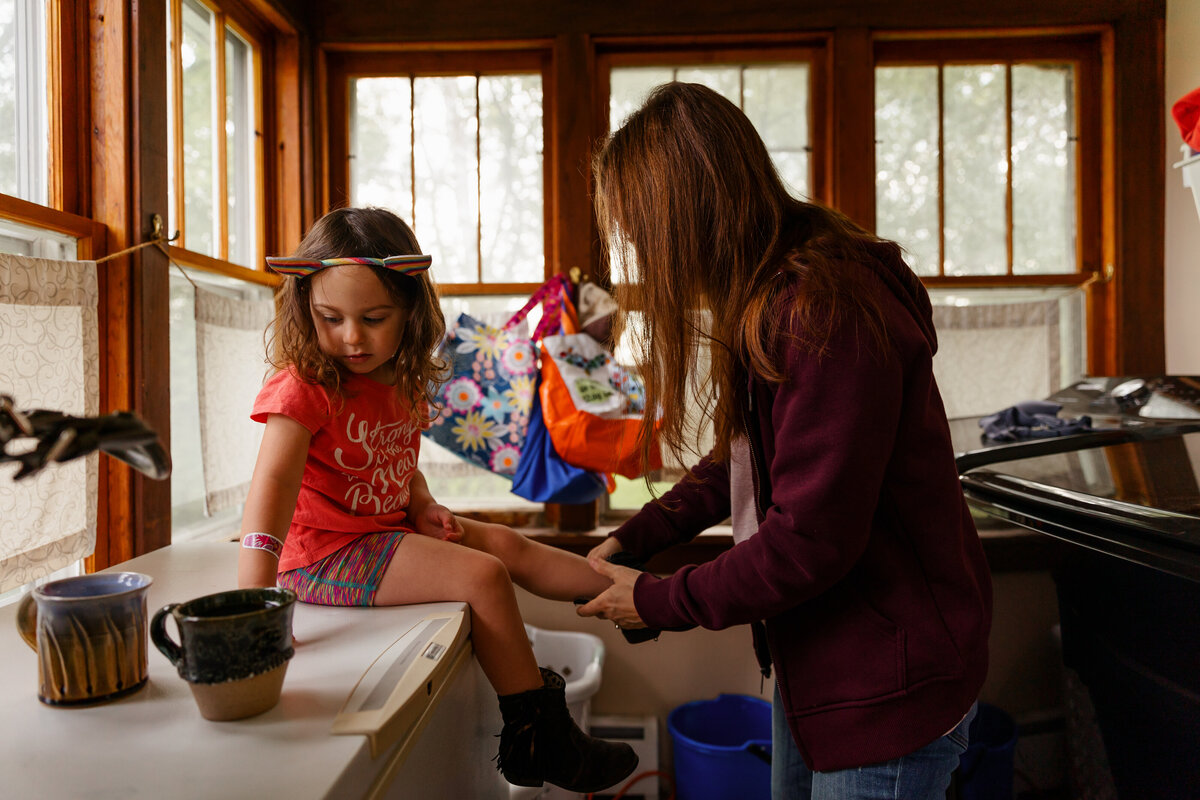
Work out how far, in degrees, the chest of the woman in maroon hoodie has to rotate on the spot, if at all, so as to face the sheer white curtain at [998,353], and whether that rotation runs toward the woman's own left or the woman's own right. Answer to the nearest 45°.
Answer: approximately 90° to the woman's own right

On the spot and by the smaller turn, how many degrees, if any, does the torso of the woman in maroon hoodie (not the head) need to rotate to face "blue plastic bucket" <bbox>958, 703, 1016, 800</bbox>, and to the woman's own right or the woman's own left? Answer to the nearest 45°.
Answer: approximately 135° to the woman's own right

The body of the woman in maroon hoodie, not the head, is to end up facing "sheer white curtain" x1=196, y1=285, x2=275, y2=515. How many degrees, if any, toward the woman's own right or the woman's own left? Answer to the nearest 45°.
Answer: approximately 45° to the woman's own right

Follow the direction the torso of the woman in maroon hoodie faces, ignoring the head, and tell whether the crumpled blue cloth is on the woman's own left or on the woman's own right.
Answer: on the woman's own right

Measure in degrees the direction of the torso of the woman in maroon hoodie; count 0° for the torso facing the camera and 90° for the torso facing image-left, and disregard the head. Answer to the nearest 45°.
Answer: approximately 90°

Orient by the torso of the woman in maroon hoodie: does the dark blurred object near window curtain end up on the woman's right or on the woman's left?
on the woman's left

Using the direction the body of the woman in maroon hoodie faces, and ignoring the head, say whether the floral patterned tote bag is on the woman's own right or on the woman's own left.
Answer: on the woman's own right

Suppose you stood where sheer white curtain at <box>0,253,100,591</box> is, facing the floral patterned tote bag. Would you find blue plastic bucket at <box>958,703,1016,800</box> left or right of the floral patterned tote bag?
right
